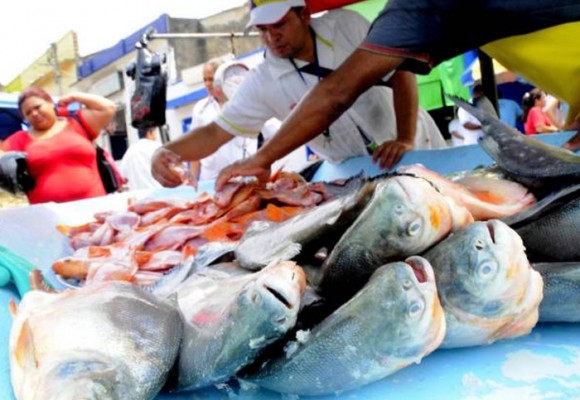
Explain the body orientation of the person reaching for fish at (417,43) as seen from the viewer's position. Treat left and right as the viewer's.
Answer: facing to the left of the viewer

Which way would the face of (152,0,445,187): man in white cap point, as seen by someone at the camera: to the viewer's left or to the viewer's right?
to the viewer's left

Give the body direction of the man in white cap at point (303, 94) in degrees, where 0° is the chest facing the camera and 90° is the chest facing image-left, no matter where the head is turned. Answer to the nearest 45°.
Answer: approximately 45°

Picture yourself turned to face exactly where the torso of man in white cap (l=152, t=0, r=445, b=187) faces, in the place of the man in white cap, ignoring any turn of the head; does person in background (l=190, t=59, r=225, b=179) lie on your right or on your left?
on your right

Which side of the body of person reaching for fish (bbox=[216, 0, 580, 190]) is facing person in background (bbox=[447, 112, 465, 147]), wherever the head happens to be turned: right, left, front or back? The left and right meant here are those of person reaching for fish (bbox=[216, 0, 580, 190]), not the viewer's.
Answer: right
